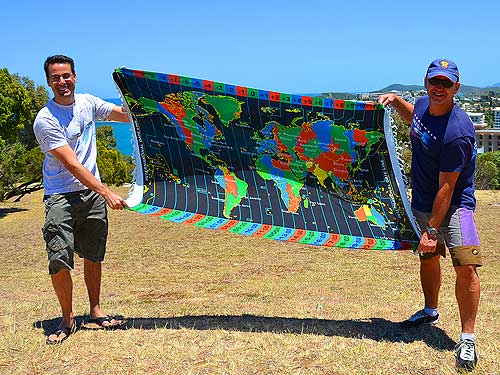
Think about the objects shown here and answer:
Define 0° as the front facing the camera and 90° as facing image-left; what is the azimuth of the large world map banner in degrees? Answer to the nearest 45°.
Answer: approximately 0°

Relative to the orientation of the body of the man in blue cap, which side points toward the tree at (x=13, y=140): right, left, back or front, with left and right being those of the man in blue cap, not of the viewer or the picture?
right

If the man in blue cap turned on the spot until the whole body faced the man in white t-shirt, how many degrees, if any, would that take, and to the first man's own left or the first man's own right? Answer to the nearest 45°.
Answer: approximately 45° to the first man's own right

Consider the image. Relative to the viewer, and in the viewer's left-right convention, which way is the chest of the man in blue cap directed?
facing the viewer and to the left of the viewer

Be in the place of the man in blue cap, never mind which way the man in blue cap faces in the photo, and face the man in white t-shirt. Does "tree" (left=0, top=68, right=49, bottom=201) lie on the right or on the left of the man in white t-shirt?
right
